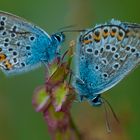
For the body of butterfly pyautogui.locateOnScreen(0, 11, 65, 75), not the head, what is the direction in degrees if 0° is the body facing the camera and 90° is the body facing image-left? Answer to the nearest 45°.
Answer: approximately 270°
